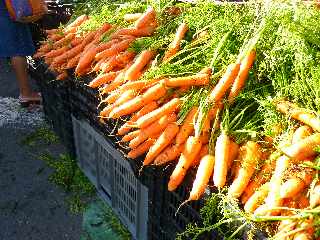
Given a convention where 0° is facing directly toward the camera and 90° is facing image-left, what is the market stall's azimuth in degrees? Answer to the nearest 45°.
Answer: approximately 45°
